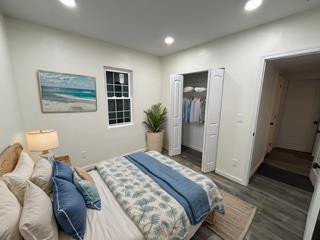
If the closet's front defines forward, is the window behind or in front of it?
in front

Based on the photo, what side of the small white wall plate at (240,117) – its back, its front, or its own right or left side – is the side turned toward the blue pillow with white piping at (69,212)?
front

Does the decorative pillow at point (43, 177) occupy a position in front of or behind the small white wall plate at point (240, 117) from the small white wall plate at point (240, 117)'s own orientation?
in front

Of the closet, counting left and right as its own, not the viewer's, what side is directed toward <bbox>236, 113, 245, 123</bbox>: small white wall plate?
left

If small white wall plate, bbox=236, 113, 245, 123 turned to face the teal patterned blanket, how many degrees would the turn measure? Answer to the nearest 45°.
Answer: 0° — it already faces it

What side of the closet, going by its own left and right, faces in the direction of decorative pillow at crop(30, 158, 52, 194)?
front

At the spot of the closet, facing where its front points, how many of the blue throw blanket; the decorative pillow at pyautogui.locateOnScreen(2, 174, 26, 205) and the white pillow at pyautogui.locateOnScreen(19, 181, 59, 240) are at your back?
0

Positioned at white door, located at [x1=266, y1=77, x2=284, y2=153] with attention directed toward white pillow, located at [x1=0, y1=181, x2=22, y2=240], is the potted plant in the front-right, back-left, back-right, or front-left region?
front-right

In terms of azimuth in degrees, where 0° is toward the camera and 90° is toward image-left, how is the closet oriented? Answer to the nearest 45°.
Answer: approximately 45°

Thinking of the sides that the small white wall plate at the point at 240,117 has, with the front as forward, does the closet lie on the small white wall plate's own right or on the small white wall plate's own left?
on the small white wall plate's own right
